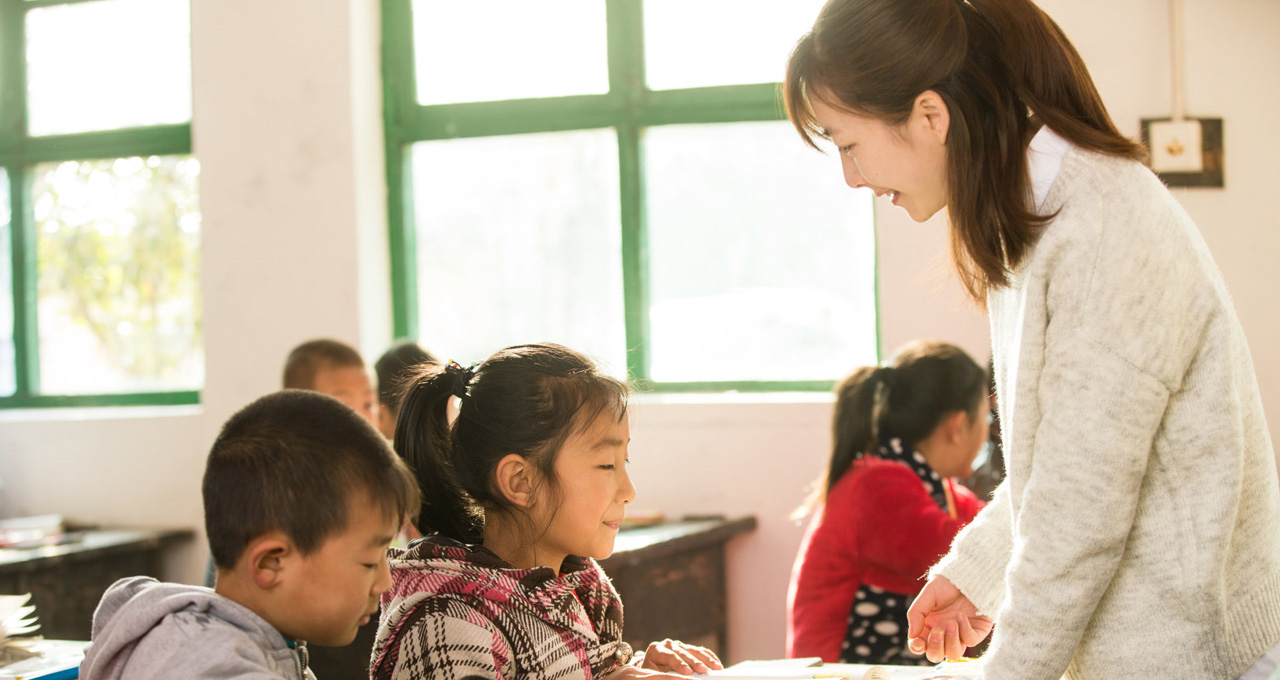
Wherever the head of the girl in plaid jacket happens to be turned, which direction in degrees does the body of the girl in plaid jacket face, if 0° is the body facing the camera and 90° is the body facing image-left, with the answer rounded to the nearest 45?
approximately 270°

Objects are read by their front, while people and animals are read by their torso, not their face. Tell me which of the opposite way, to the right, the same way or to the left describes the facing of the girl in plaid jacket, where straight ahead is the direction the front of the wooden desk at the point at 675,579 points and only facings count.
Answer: the opposite way

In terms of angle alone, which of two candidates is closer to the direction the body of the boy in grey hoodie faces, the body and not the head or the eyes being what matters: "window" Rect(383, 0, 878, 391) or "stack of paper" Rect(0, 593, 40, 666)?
the window

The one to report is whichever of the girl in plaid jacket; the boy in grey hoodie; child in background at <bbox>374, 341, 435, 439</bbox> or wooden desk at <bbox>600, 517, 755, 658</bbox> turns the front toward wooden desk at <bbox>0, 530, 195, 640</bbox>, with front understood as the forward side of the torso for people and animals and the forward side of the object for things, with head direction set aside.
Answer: wooden desk at <bbox>600, 517, 755, 658</bbox>

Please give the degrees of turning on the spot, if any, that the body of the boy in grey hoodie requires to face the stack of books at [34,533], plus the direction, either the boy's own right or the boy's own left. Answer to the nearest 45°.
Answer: approximately 90° to the boy's own left

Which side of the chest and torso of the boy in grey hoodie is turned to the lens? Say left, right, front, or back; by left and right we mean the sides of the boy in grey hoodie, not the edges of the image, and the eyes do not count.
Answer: right

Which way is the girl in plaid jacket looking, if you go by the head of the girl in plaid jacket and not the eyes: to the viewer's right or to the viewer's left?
to the viewer's right

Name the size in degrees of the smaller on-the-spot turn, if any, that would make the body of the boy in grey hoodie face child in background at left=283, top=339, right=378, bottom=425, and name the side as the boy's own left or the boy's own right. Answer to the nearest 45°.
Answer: approximately 90° to the boy's own left

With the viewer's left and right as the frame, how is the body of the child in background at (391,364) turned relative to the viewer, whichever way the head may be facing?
facing to the right of the viewer

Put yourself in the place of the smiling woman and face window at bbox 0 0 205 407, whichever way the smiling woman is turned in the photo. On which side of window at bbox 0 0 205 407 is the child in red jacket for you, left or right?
right

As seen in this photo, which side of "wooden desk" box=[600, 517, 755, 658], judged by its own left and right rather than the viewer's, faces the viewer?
left

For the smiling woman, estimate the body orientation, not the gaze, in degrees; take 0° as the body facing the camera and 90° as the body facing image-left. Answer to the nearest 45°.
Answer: approximately 90°
